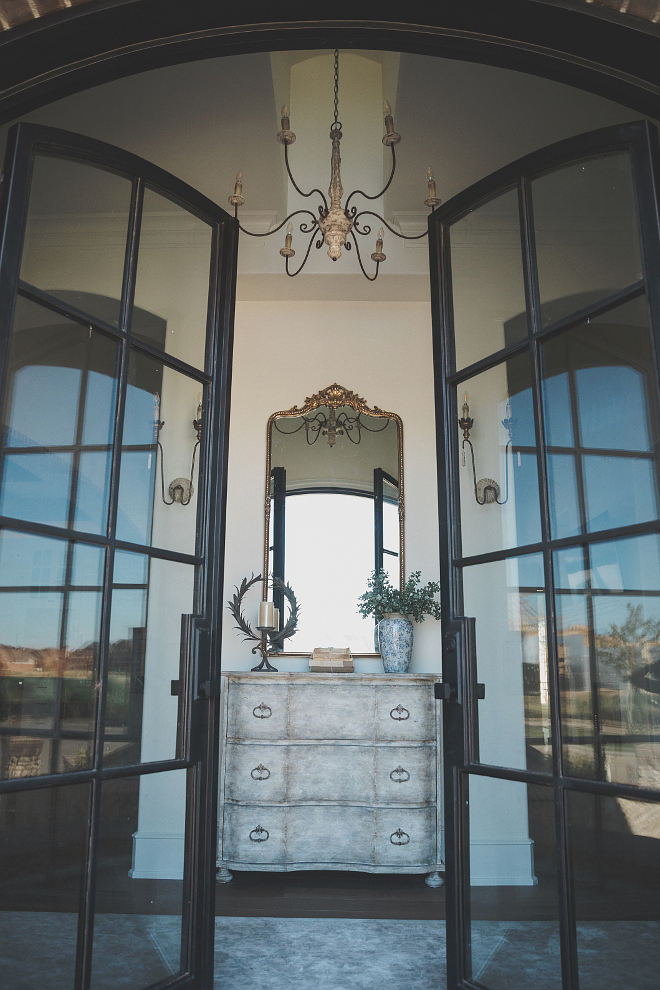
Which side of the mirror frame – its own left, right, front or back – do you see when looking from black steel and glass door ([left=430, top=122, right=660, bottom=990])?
front

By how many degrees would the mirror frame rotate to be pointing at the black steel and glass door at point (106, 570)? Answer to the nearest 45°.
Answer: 0° — it already faces it

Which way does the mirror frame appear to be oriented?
toward the camera

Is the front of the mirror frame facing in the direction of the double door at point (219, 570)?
yes

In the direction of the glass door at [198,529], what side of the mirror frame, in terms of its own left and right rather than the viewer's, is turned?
front

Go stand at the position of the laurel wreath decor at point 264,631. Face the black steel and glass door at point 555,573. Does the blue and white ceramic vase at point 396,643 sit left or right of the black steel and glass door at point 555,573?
left
